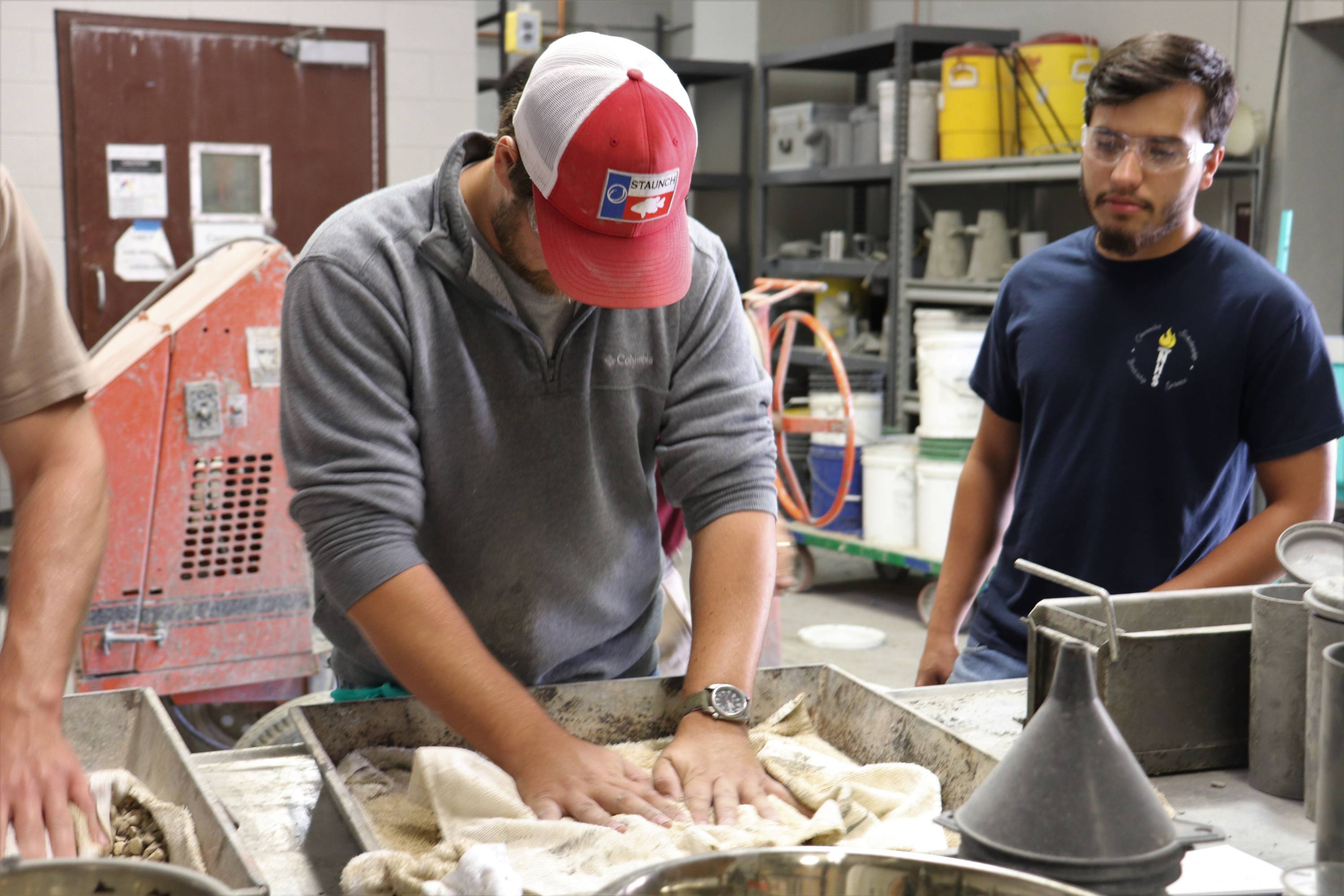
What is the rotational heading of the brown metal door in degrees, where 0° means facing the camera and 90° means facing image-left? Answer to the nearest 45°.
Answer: approximately 0°

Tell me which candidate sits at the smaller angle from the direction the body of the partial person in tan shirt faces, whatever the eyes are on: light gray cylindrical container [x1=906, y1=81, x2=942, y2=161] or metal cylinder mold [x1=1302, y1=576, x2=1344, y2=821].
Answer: the metal cylinder mold

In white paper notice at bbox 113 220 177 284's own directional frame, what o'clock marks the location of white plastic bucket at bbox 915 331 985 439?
The white plastic bucket is roughly at 10 o'clock from the white paper notice.

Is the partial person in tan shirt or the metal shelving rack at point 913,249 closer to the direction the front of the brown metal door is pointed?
the partial person in tan shirt

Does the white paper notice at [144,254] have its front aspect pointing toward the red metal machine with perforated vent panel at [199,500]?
yes
